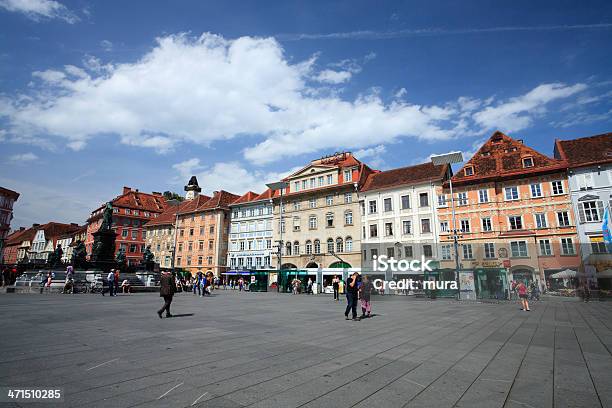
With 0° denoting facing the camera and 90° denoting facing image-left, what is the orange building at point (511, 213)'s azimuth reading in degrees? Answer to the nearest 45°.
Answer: approximately 0°

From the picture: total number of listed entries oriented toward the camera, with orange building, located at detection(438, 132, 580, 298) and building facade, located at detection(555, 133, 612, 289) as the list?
2

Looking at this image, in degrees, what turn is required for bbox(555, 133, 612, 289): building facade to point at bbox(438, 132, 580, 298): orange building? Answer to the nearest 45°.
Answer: approximately 90° to its right

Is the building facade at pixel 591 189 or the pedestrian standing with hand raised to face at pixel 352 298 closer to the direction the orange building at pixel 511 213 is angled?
the pedestrian standing with hand raised to face

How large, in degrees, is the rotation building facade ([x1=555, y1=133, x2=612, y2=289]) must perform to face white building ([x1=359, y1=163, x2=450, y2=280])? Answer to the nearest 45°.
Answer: approximately 90° to its right

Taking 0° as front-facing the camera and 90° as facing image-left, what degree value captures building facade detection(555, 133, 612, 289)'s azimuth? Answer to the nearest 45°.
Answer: approximately 0°

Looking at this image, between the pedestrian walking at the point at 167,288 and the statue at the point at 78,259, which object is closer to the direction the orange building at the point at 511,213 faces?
the pedestrian walking

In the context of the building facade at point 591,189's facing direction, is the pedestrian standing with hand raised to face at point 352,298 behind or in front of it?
in front

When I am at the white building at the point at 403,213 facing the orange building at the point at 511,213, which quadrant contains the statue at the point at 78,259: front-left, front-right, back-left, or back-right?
back-right

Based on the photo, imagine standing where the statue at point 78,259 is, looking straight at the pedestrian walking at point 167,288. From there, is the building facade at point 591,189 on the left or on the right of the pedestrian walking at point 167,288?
left

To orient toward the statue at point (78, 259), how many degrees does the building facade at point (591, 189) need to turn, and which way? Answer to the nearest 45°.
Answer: approximately 45° to its right
